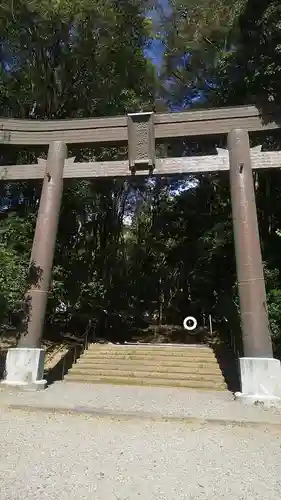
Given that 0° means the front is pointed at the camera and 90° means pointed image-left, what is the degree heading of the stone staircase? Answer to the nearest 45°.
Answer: approximately 0°

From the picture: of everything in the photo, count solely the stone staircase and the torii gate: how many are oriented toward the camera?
2

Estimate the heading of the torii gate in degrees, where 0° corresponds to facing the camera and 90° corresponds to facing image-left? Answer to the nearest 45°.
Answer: approximately 0°
